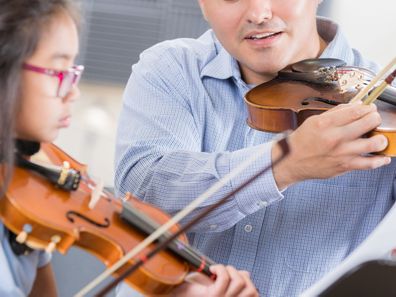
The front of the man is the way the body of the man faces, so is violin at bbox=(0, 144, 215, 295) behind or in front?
in front

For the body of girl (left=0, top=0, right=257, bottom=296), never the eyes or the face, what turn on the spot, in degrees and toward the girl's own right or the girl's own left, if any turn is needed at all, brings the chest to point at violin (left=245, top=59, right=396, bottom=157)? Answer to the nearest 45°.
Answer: approximately 45° to the girl's own left

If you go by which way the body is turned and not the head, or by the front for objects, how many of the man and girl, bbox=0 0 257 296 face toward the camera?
1

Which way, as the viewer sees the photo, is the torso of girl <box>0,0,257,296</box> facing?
to the viewer's right
